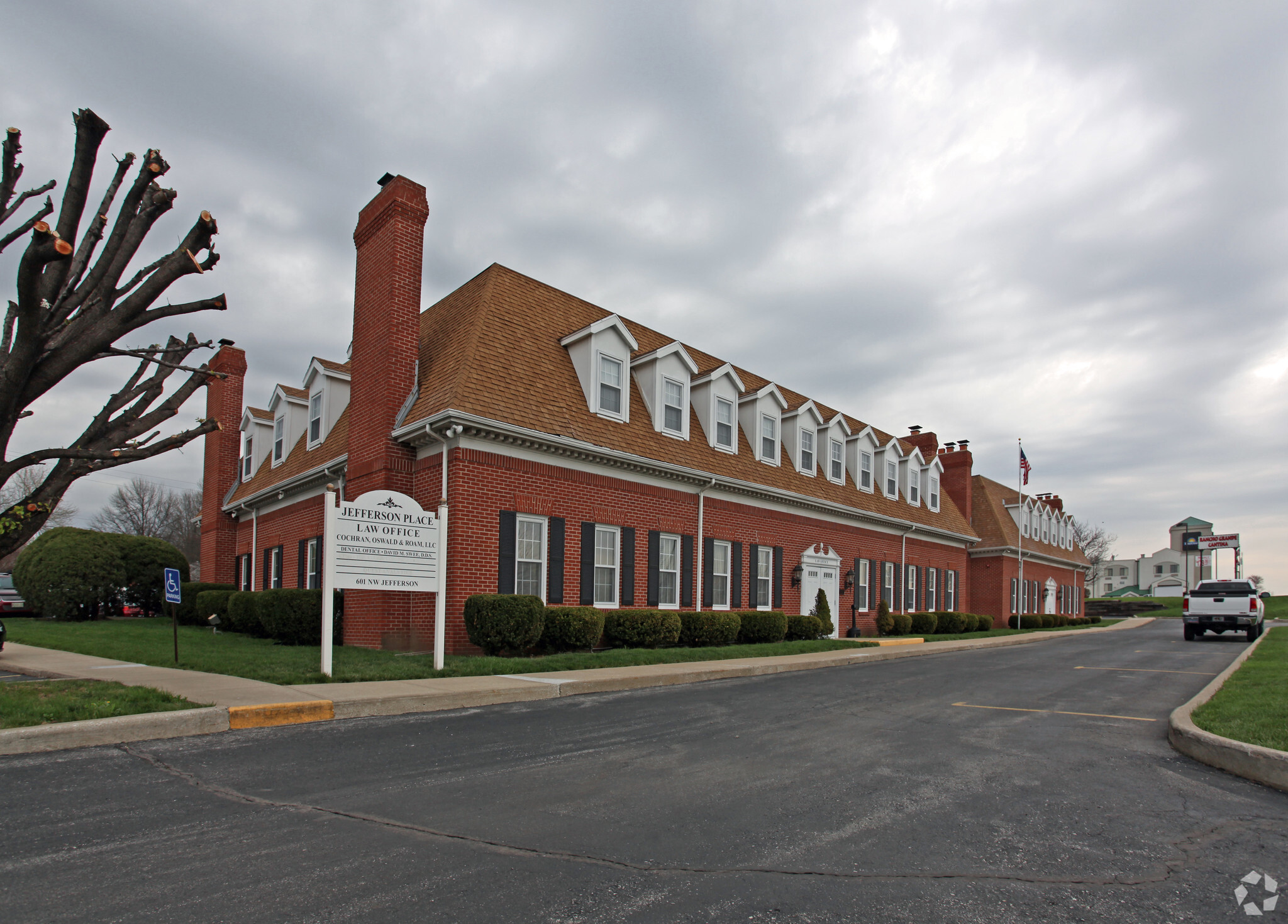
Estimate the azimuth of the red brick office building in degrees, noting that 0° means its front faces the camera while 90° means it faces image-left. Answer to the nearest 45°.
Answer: approximately 315°

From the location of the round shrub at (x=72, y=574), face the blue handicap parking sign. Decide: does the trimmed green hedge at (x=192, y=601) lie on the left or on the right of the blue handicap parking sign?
left

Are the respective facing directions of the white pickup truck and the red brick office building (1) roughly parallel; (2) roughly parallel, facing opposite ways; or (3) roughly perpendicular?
roughly perpendicular
